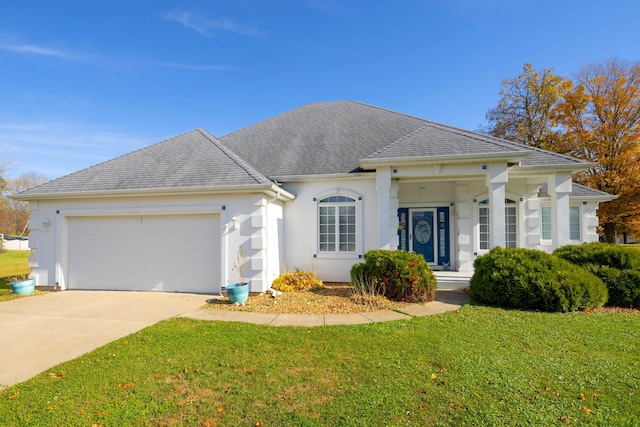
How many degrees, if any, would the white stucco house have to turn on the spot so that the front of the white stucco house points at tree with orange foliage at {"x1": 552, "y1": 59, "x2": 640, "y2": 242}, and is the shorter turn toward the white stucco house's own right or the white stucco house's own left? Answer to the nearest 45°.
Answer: approximately 135° to the white stucco house's own left

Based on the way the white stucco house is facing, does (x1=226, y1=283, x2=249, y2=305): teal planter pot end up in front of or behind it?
in front

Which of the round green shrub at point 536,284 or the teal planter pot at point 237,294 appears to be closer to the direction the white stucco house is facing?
the teal planter pot

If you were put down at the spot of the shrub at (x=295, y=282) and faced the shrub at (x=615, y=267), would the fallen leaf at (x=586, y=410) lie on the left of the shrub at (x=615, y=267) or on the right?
right

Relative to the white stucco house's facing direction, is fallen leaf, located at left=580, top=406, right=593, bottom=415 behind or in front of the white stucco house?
in front

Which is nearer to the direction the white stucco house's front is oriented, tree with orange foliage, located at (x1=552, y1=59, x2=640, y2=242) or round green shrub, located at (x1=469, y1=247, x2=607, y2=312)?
the round green shrub

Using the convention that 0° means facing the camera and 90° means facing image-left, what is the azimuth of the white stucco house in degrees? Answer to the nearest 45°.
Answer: approximately 0°

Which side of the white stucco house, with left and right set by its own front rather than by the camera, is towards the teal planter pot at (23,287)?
right

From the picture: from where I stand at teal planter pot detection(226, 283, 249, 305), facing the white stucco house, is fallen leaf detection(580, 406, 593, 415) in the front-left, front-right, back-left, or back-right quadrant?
back-right

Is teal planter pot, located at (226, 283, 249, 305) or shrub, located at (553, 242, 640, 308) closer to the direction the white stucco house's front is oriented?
the teal planter pot

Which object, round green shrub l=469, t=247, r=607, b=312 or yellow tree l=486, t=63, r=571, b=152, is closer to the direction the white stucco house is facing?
the round green shrub
